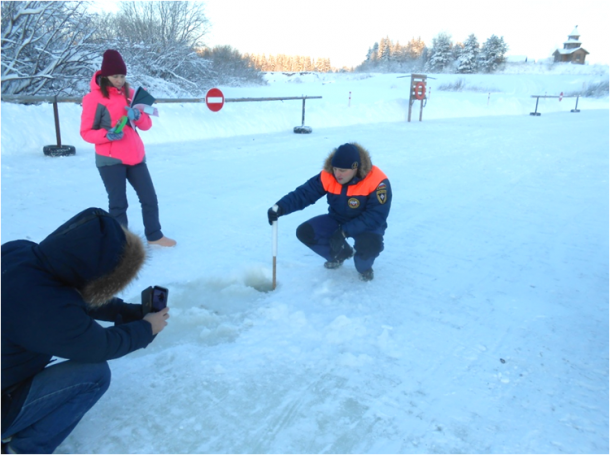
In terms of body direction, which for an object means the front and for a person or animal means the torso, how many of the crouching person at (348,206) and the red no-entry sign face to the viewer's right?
0

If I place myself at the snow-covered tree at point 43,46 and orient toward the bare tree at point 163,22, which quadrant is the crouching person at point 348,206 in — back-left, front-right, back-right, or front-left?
back-right

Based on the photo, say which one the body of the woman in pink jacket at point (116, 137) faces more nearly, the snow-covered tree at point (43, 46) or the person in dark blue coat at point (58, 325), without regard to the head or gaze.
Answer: the person in dark blue coat

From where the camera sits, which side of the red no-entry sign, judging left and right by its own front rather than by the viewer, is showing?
front

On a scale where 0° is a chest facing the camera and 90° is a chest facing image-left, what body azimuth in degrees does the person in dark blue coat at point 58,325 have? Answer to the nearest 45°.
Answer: approximately 270°

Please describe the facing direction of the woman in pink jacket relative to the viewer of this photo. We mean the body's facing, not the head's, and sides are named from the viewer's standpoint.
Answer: facing the viewer and to the right of the viewer

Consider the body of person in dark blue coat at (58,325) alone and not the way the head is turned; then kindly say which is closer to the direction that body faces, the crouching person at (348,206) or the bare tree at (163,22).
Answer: the crouching person

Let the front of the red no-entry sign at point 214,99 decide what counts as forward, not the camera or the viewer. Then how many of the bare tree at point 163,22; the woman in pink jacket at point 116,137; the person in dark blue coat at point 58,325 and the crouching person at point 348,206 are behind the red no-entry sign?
1

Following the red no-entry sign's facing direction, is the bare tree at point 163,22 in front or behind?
behind

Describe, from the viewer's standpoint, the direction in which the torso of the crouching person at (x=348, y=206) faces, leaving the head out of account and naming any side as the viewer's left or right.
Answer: facing the viewer and to the left of the viewer

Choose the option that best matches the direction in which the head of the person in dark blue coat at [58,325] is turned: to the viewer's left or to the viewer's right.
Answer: to the viewer's right

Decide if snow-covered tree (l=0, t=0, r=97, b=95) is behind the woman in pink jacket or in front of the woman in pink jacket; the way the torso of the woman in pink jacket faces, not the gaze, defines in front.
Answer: behind
